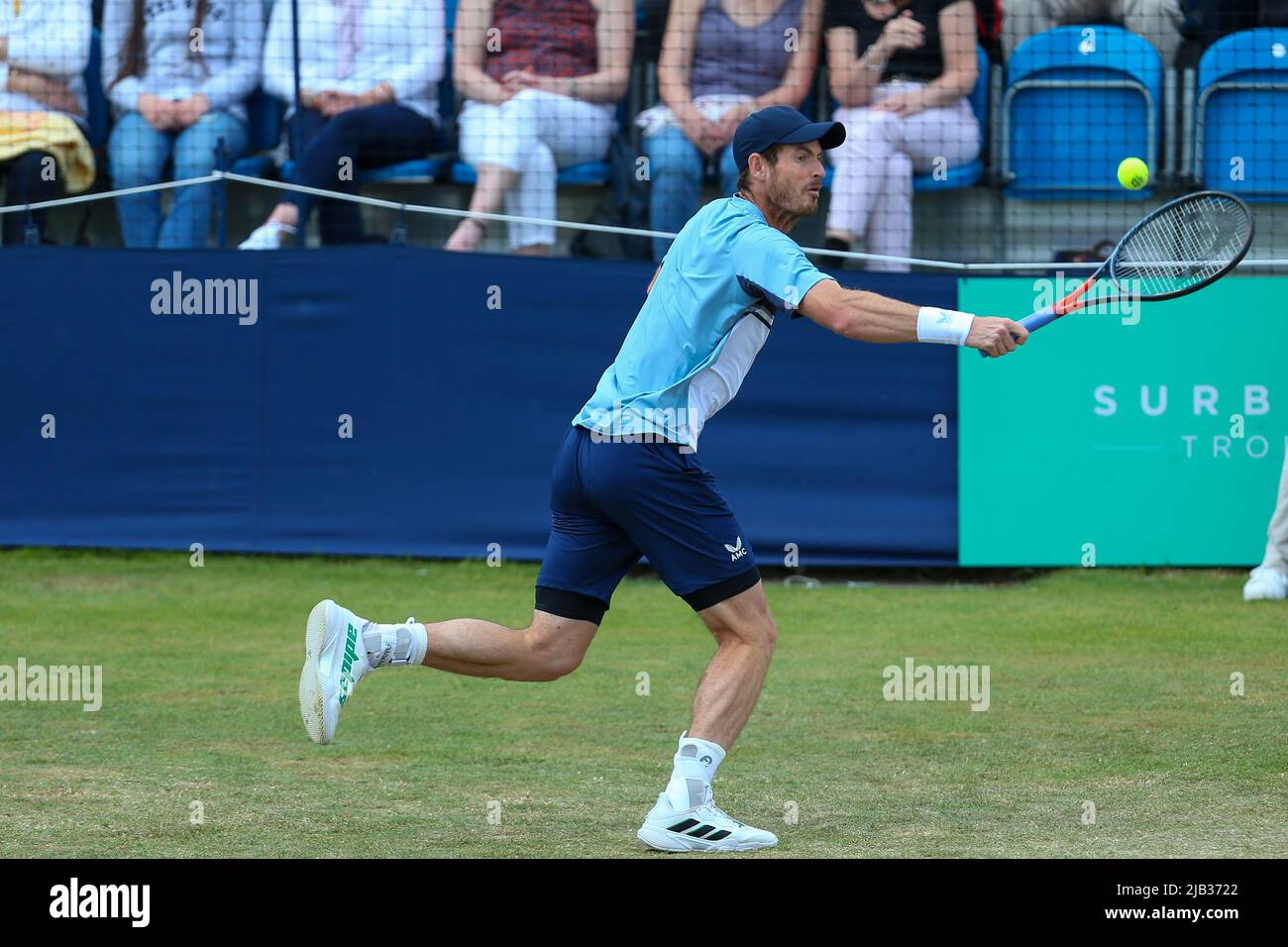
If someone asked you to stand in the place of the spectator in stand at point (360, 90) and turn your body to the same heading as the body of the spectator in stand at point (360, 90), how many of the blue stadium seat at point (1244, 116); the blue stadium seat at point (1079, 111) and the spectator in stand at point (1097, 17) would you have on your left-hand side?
3

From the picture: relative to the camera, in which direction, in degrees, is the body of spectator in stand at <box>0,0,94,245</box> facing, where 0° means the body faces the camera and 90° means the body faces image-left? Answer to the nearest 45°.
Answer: approximately 0°

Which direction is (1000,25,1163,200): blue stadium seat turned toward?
toward the camera

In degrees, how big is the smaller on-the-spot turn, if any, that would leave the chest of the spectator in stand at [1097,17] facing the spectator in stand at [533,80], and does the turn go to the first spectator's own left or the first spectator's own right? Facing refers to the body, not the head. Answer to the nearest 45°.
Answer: approximately 90° to the first spectator's own right

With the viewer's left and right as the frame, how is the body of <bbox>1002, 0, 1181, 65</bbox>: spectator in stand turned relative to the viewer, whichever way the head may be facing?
facing the viewer

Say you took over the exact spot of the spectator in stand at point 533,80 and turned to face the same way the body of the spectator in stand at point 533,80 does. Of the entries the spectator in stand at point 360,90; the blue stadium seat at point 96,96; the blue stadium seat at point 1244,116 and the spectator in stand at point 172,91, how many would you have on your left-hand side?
1

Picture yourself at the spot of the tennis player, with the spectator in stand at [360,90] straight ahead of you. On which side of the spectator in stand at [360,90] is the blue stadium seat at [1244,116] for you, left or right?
right

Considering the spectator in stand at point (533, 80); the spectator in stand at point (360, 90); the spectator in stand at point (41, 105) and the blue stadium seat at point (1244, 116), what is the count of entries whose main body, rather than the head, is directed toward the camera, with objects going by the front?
4

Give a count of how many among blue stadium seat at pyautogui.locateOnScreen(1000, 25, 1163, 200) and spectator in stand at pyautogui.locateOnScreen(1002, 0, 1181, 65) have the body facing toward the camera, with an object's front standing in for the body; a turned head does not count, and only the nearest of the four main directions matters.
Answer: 2

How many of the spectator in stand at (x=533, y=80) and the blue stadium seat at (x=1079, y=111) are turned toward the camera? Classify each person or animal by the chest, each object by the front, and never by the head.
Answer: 2

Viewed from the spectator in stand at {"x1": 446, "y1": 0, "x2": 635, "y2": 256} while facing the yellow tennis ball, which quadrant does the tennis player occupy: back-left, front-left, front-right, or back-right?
front-right

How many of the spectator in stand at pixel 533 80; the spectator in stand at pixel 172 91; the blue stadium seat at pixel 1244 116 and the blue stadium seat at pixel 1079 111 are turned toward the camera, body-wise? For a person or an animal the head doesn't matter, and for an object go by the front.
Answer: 4

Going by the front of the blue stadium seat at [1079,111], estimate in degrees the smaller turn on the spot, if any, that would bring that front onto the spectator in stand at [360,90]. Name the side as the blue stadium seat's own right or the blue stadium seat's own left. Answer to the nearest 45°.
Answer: approximately 90° to the blue stadium seat's own right

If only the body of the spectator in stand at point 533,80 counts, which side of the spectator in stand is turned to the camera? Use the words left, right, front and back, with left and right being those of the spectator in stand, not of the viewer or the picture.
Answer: front
